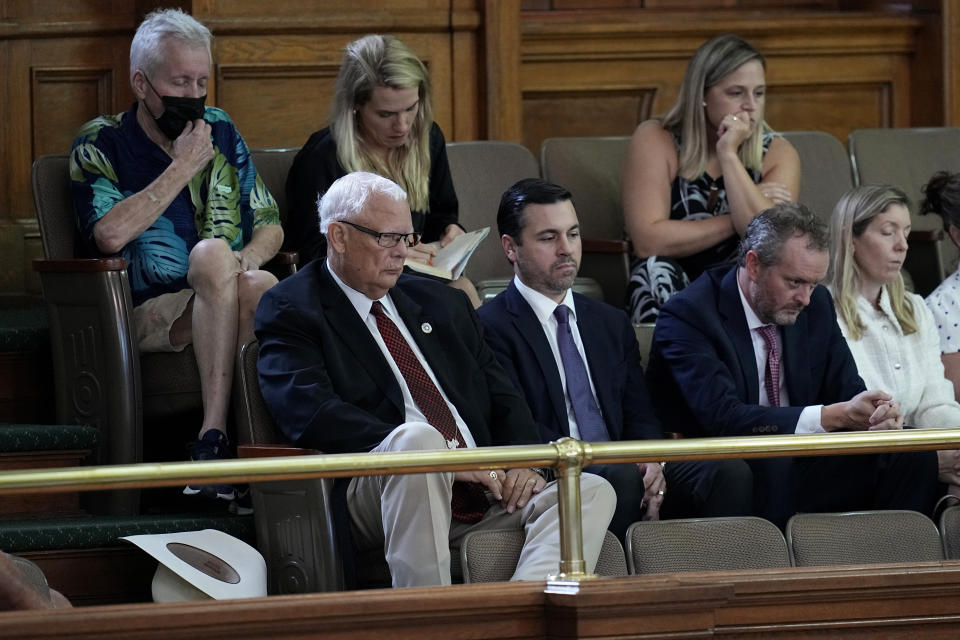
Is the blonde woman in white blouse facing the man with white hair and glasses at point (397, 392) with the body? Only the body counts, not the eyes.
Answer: no

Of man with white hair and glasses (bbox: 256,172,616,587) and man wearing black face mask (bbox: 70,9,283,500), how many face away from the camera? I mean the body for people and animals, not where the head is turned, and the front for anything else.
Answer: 0

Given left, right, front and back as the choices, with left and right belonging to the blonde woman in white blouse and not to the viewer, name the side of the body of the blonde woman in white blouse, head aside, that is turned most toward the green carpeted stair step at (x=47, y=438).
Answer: right

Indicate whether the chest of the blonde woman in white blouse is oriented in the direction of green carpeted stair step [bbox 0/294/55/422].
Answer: no

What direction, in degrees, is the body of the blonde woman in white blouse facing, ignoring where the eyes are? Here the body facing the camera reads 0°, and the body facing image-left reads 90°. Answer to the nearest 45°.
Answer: approximately 315°

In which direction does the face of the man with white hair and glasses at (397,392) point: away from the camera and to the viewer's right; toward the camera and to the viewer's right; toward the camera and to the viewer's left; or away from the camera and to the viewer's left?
toward the camera and to the viewer's right

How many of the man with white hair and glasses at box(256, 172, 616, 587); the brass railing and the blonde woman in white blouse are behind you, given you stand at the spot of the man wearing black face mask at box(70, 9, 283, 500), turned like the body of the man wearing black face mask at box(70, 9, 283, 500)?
0

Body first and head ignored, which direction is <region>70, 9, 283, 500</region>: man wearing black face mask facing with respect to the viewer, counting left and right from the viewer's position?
facing the viewer and to the right of the viewer

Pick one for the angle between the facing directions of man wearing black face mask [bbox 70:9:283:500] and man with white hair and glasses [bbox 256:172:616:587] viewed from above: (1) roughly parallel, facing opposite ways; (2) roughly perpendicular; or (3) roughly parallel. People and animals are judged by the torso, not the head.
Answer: roughly parallel

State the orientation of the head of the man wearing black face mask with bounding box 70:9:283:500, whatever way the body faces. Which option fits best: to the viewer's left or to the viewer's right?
to the viewer's right

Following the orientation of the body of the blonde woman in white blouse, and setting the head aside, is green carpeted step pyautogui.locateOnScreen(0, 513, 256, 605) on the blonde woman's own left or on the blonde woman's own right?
on the blonde woman's own right

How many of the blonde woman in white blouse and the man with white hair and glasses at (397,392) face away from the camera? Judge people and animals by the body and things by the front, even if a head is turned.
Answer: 0

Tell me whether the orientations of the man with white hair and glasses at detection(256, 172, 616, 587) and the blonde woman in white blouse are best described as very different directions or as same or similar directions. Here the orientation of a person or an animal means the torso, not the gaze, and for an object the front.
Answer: same or similar directions
